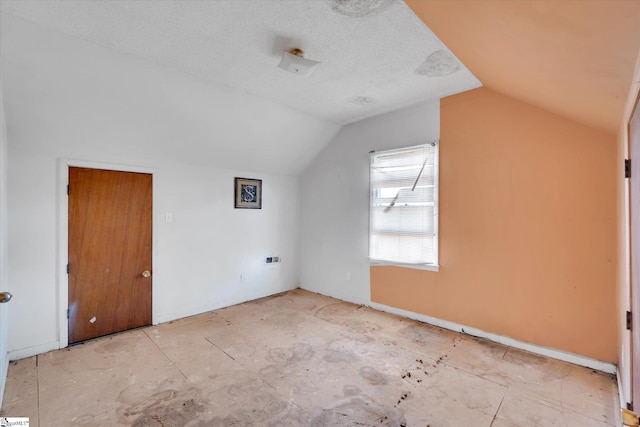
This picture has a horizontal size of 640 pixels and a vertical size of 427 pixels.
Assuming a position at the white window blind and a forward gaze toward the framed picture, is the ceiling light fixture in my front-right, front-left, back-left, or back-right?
front-left

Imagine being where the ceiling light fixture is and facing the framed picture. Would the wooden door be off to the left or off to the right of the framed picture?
left

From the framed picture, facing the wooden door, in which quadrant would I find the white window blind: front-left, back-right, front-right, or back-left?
back-left

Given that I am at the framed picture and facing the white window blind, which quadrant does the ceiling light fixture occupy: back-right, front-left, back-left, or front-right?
front-right

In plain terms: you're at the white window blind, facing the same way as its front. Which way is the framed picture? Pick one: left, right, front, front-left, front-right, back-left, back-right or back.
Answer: front-right

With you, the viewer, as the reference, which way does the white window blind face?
facing the viewer and to the left of the viewer

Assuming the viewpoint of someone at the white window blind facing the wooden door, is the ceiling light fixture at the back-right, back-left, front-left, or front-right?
front-left

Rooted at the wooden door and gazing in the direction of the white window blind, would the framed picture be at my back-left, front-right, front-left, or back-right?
front-left

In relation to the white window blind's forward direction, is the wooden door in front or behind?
in front

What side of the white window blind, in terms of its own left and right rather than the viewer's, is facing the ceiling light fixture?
front
